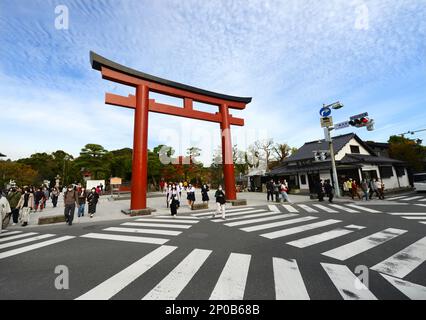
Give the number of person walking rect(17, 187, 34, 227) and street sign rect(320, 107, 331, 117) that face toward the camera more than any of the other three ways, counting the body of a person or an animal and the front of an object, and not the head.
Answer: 2

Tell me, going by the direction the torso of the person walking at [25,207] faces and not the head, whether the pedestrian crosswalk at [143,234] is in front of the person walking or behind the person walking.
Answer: in front

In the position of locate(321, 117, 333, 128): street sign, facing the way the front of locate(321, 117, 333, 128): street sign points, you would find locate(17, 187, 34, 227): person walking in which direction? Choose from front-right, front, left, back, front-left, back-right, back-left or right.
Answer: front-right

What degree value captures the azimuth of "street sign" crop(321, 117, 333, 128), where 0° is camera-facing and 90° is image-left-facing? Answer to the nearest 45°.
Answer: approximately 0°

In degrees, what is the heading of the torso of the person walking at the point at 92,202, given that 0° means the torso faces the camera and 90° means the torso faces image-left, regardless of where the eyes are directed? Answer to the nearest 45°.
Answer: approximately 45°

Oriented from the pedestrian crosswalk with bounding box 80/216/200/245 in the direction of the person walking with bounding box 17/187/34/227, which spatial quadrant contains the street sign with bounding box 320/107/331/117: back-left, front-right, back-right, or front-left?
back-right

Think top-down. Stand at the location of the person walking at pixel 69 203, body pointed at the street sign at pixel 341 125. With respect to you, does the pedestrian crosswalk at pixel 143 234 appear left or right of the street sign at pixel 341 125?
right

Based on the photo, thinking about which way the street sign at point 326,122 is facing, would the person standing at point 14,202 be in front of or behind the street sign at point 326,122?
in front

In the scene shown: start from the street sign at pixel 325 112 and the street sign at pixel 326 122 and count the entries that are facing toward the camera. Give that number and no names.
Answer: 2

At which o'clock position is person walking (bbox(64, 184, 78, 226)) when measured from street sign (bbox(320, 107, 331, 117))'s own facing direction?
The person walking is roughly at 1 o'clock from the street sign.

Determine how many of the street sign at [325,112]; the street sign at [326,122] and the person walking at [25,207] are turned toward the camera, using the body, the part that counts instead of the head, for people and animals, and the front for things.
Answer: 3
